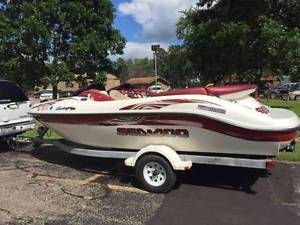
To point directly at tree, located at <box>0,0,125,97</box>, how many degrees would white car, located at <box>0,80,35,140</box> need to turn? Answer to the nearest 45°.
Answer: approximately 45° to its right

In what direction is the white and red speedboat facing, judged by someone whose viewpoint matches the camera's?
facing to the left of the viewer

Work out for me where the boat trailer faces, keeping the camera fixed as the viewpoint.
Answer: facing to the left of the viewer

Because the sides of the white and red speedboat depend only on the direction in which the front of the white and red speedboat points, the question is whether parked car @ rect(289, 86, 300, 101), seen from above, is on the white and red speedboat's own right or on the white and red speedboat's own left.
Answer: on the white and red speedboat's own right

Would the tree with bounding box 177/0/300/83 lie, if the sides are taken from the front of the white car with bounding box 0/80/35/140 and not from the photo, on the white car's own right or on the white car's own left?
on the white car's own right

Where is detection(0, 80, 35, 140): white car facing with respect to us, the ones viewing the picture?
facing away from the viewer and to the left of the viewer

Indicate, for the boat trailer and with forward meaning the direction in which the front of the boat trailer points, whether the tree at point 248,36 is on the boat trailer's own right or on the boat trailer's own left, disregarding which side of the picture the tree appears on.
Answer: on the boat trailer's own right
